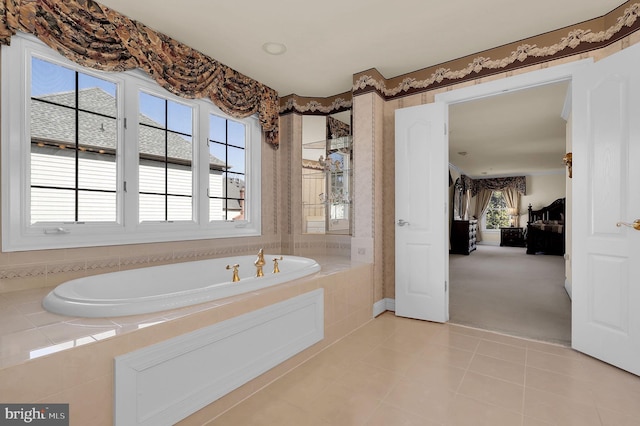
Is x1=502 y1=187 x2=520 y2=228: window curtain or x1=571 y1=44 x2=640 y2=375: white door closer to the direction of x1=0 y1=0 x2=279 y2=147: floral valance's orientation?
the white door

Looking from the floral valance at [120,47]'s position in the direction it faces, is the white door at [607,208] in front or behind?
in front

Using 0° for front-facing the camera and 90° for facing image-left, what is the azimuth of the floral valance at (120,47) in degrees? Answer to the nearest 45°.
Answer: approximately 315°

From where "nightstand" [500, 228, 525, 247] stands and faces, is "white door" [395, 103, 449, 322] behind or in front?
in front
